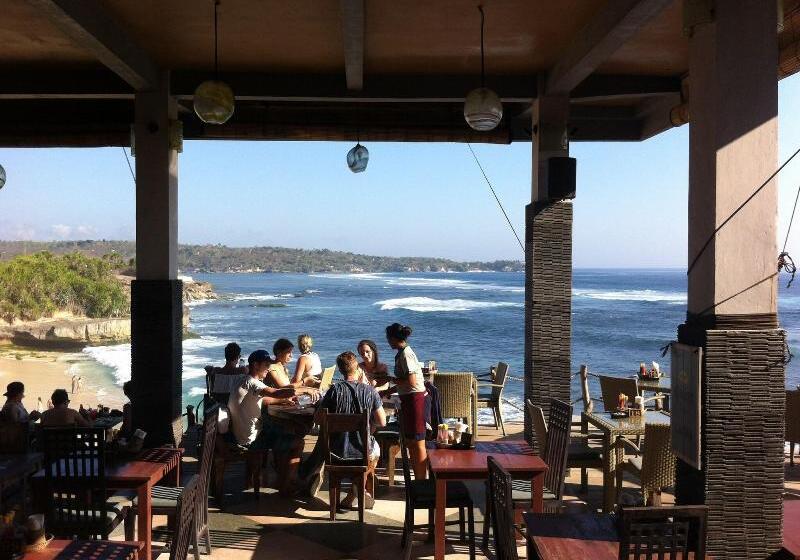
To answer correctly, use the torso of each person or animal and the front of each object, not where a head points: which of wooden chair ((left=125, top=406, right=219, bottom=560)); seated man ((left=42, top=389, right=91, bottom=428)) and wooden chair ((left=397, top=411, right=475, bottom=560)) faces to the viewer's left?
wooden chair ((left=125, top=406, right=219, bottom=560))

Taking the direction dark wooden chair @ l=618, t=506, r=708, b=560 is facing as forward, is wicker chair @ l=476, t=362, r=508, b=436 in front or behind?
in front

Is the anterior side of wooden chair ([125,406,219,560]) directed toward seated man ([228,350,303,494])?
no

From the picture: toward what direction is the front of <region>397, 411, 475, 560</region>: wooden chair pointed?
to the viewer's right

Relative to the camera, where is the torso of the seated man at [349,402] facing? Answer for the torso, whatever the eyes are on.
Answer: away from the camera

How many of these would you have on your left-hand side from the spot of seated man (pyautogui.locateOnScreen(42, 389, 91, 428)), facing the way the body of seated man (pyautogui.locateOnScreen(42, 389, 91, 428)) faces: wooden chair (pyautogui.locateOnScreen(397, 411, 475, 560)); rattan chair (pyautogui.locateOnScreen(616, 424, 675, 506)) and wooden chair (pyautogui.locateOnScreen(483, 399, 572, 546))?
0

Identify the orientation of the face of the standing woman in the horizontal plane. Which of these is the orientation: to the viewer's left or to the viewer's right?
to the viewer's left

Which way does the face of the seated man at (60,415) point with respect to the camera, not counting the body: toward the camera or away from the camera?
away from the camera

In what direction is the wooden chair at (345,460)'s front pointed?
away from the camera

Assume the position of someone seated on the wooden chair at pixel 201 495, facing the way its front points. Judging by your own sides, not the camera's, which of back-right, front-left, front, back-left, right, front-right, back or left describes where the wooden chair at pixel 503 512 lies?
back-left

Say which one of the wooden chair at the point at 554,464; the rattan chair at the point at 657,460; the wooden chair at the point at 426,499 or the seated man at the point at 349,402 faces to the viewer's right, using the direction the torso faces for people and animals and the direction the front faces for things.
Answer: the wooden chair at the point at 426,499

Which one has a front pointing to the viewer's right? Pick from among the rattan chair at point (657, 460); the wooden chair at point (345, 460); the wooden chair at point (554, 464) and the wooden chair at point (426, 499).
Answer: the wooden chair at point (426, 499)

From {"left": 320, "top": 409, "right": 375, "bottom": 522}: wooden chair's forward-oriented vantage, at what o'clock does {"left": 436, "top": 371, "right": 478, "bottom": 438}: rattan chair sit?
The rattan chair is roughly at 1 o'clock from the wooden chair.

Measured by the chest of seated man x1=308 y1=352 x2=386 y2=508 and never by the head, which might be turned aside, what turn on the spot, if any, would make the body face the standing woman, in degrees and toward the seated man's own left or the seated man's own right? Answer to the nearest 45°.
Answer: approximately 90° to the seated man's own right

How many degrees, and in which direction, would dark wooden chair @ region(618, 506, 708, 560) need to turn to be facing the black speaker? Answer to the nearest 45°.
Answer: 0° — it already faces it
